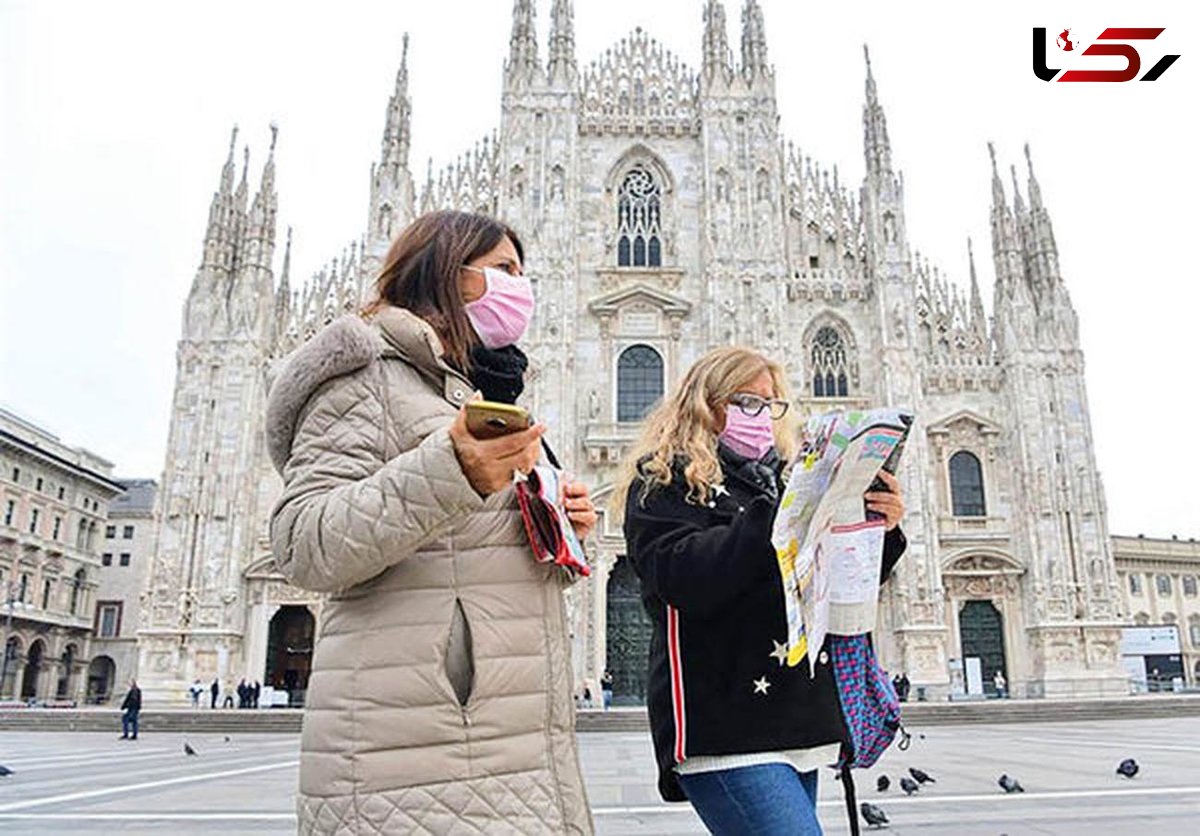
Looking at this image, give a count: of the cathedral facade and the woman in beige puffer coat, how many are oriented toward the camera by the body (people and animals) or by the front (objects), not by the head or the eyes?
1

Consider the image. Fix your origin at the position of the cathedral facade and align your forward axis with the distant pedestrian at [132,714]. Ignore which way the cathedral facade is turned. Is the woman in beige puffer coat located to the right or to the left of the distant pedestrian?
left

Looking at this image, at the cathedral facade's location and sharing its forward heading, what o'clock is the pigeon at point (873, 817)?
The pigeon is roughly at 12 o'clock from the cathedral facade.

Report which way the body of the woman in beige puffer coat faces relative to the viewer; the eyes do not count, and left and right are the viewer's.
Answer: facing to the right of the viewer

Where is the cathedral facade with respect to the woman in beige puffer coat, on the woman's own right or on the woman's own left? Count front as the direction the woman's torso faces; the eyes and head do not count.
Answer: on the woman's own left

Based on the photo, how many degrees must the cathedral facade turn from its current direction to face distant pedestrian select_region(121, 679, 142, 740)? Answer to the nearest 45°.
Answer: approximately 45° to its right

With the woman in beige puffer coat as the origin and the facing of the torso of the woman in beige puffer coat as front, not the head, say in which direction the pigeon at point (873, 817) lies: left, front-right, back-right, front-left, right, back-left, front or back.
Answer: front-left

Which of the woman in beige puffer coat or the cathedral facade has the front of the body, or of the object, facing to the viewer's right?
the woman in beige puffer coat

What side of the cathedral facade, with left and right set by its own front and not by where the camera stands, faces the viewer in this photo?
front

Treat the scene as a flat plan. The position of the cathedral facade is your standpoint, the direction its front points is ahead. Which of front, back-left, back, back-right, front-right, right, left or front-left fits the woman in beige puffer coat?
front

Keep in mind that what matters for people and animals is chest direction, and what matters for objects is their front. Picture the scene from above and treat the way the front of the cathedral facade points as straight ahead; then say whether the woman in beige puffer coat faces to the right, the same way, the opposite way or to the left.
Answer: to the left
